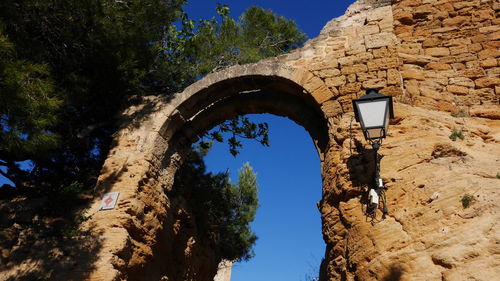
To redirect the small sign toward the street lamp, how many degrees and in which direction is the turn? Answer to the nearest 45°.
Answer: approximately 45° to its left

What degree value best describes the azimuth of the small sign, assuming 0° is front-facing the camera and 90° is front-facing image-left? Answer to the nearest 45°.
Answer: approximately 0°
